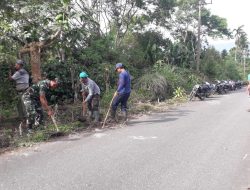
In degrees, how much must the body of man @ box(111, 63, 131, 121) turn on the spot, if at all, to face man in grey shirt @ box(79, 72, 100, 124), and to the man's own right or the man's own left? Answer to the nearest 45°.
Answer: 0° — they already face them

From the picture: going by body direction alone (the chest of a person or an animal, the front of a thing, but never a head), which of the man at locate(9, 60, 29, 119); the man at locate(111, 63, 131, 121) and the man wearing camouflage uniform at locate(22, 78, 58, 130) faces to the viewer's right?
the man wearing camouflage uniform

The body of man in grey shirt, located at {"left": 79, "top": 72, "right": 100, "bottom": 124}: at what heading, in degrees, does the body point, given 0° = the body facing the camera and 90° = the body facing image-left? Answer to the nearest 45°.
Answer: approximately 45°

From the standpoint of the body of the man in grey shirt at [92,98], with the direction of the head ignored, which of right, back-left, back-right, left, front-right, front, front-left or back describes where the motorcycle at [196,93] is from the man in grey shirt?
back

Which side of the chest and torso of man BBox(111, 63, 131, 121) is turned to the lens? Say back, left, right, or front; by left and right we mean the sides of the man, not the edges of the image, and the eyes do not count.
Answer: left

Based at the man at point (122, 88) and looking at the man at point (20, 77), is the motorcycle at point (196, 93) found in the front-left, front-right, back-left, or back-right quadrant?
back-right

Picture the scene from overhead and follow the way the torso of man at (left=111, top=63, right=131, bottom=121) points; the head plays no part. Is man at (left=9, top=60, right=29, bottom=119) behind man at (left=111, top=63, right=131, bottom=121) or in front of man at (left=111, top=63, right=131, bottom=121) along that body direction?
in front
